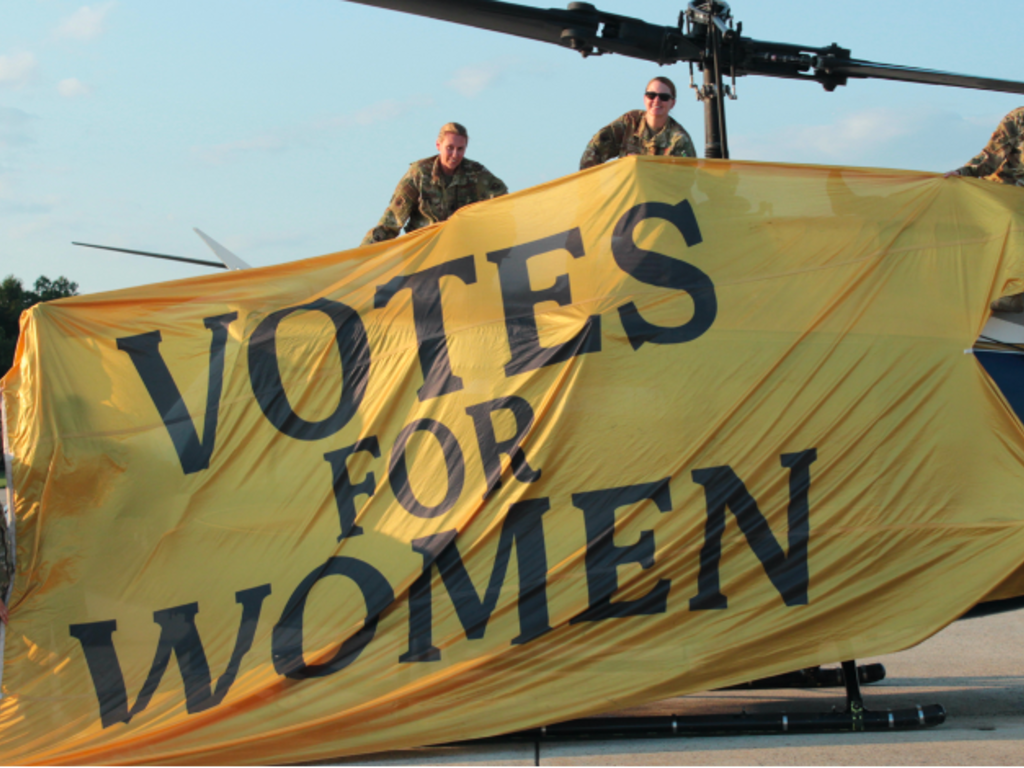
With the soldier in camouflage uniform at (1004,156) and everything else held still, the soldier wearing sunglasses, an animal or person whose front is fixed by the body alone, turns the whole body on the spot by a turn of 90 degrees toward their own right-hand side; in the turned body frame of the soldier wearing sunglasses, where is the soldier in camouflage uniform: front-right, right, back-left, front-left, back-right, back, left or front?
back

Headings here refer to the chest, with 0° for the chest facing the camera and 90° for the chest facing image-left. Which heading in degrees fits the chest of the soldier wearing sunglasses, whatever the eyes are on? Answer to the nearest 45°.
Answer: approximately 0°

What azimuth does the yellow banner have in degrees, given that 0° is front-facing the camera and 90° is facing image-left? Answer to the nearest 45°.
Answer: approximately 0°

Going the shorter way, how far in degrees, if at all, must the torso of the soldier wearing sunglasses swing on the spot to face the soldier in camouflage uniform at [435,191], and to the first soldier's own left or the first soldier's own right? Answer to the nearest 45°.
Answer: approximately 90° to the first soldier's own right
